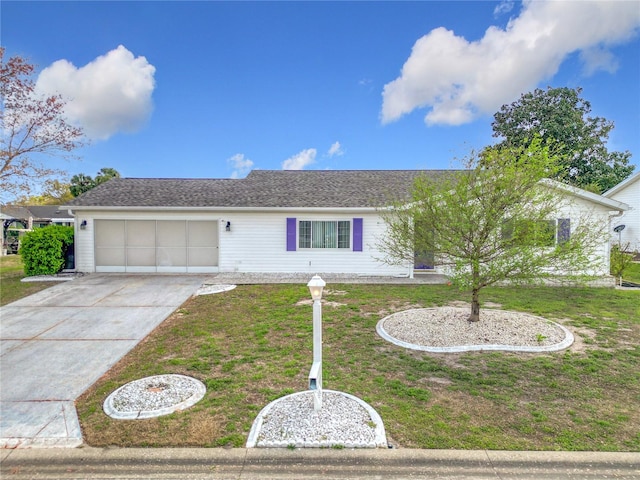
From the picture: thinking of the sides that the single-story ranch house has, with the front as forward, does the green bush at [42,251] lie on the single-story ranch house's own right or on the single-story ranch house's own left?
on the single-story ranch house's own right

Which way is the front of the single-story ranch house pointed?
toward the camera

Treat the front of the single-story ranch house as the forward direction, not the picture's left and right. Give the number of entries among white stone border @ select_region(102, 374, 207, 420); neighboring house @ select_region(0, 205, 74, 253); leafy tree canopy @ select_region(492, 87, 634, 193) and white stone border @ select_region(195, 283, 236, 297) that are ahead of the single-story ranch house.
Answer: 2

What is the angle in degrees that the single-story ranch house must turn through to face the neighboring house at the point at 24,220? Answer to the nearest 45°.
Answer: approximately 135° to its right

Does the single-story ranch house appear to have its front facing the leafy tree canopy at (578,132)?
no

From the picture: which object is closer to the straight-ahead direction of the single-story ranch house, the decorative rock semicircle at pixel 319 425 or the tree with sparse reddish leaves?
the decorative rock semicircle

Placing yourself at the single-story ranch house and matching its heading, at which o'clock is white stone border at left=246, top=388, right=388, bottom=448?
The white stone border is roughly at 11 o'clock from the single-story ranch house.

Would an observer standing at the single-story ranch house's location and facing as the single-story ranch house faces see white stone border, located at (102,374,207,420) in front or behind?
in front

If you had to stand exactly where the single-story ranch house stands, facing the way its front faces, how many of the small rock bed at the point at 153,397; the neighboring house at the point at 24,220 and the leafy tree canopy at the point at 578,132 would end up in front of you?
1

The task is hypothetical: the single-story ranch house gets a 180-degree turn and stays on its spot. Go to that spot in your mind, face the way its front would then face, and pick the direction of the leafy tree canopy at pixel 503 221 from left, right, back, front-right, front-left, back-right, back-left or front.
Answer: back-right

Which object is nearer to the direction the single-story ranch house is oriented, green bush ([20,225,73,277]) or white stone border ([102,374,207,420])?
the white stone border

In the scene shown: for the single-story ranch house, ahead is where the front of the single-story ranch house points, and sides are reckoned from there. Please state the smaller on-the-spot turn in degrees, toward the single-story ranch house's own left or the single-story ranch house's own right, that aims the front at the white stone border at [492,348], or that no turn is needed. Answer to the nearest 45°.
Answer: approximately 45° to the single-story ranch house's own left

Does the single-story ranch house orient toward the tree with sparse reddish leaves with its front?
no

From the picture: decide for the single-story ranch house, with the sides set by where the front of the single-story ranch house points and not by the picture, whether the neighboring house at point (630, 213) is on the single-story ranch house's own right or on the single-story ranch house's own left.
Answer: on the single-story ranch house's own left
